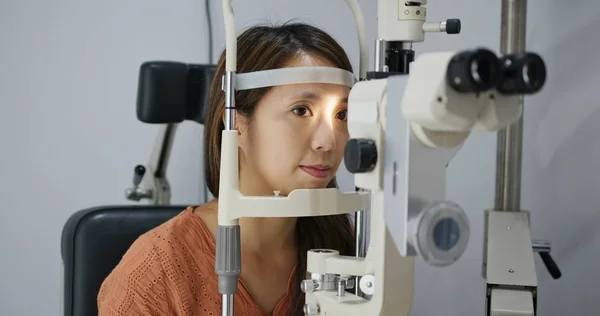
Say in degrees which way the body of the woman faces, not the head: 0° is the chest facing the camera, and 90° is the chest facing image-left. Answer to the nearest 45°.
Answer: approximately 315°

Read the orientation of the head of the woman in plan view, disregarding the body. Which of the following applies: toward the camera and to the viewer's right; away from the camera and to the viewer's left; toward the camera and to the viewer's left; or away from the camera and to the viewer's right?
toward the camera and to the viewer's right
